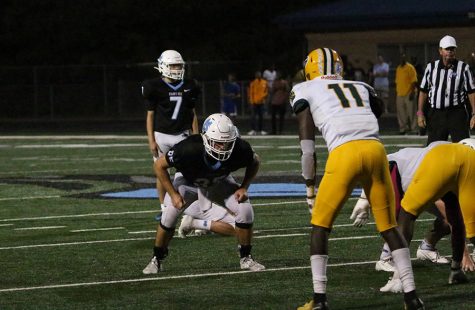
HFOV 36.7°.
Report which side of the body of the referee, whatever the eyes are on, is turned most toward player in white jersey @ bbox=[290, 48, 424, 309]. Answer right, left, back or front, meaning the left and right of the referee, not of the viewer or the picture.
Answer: front

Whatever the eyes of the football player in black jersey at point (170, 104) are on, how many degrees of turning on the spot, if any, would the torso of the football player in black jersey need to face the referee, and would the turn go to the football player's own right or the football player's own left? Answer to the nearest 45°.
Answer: approximately 90° to the football player's own left

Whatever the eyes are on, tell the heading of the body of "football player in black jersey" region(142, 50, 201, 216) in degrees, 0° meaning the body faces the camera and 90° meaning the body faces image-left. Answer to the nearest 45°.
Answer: approximately 0°

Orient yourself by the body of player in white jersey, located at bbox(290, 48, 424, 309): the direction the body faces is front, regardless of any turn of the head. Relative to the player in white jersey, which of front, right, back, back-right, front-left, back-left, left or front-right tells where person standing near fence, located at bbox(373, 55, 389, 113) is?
front-right
